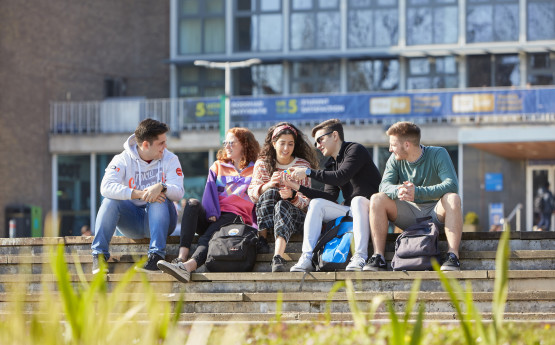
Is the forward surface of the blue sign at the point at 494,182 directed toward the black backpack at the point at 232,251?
yes

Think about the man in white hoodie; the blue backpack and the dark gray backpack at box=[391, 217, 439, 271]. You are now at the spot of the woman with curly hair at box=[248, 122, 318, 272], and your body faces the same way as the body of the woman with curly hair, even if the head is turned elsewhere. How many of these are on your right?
1

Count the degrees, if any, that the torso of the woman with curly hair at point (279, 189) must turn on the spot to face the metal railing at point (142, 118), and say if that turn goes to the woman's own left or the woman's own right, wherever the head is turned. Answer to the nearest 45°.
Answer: approximately 180°

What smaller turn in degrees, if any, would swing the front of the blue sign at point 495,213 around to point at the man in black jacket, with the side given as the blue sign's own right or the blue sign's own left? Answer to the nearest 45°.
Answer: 0° — it already faces them

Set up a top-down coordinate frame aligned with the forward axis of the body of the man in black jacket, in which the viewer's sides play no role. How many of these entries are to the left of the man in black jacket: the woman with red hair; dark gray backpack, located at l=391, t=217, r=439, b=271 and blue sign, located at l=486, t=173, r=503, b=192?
1

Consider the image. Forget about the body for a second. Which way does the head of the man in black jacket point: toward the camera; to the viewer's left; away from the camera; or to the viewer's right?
to the viewer's left

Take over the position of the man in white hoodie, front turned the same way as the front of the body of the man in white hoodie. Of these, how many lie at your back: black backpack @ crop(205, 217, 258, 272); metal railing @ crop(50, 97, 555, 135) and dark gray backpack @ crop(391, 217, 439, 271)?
1

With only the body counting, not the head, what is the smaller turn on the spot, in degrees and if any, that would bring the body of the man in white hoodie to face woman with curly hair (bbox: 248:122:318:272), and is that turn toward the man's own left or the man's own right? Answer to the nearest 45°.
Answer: approximately 90° to the man's own left

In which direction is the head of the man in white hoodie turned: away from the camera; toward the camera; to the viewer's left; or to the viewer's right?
to the viewer's right

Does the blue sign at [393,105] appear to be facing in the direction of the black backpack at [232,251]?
yes

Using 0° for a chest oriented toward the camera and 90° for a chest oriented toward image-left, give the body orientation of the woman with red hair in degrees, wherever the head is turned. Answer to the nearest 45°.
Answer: approximately 45°

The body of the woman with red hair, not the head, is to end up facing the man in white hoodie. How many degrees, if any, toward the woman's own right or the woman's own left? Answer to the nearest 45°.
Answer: approximately 45° to the woman's own right
